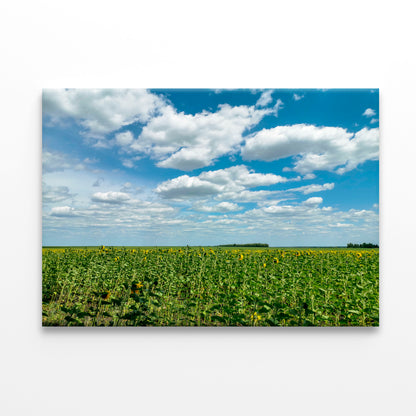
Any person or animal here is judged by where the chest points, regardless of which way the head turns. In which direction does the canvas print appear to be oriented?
toward the camera
